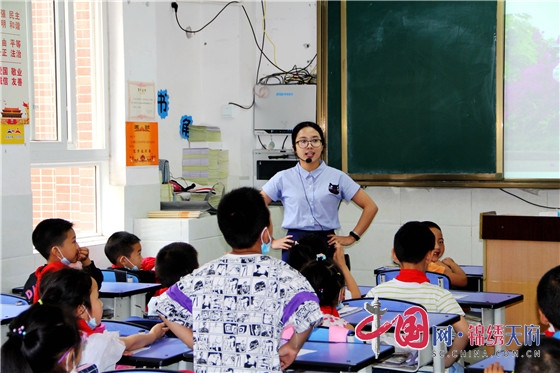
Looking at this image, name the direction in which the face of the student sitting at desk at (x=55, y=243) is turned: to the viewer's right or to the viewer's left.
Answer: to the viewer's right

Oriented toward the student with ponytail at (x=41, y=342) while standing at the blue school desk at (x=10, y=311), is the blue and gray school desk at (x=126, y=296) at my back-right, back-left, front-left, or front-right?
back-left

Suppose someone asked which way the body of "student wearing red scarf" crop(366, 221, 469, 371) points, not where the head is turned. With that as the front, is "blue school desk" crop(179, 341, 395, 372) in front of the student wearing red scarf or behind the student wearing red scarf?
behind

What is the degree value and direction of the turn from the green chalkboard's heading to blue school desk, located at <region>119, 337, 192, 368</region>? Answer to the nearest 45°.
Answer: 0° — it already faces it

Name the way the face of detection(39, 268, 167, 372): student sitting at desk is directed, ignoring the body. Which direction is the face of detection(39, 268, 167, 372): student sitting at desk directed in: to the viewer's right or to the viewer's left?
to the viewer's right

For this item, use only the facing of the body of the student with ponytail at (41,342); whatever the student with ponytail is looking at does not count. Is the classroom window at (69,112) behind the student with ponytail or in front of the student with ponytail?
in front

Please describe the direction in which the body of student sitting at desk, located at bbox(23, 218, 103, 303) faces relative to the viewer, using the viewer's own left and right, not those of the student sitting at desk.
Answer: facing to the right of the viewer

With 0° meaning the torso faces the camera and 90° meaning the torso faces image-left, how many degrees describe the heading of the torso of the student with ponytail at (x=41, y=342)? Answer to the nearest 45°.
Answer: approximately 225°
